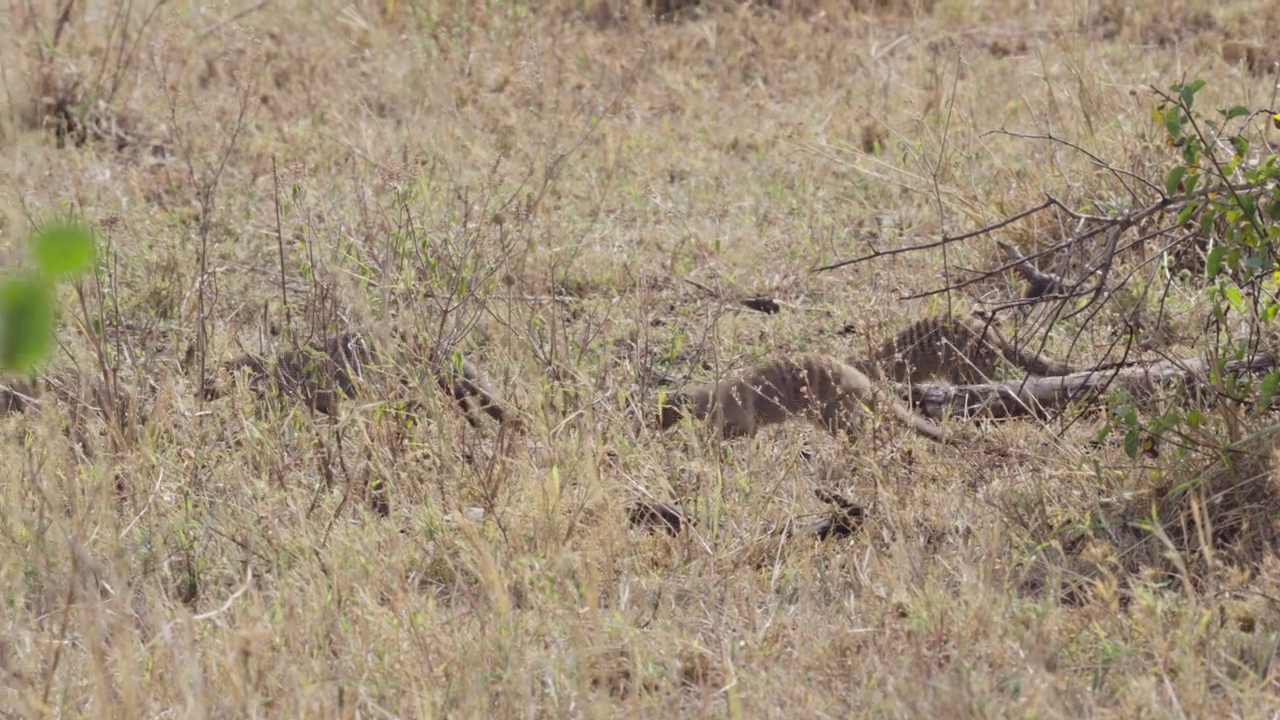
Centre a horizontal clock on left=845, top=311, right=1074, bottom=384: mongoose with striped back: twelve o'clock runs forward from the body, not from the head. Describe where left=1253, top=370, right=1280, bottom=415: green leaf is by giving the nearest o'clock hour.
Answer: The green leaf is roughly at 8 o'clock from the mongoose with striped back.

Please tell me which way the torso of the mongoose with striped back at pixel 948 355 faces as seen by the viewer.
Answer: to the viewer's left

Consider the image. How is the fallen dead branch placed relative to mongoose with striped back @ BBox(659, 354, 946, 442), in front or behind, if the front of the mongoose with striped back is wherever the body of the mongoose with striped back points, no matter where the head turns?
behind

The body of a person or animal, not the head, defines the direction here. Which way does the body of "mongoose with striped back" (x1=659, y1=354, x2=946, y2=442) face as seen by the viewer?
to the viewer's left

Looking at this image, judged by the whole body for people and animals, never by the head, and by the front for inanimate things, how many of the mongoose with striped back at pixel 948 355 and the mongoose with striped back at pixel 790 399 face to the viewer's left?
2
